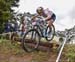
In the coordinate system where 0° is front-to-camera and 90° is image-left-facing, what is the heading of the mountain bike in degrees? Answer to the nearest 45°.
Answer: approximately 45°
